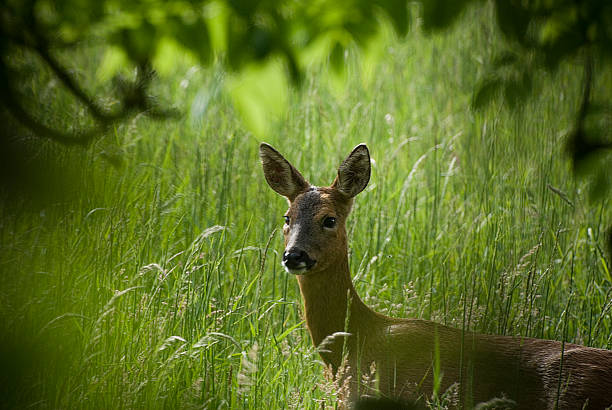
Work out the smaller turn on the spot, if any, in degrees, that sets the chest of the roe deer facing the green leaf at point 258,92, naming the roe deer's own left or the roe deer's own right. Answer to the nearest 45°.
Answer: approximately 90° to the roe deer's own left

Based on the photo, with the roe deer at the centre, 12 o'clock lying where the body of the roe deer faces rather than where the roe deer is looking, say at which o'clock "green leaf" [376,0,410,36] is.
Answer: The green leaf is roughly at 9 o'clock from the roe deer.

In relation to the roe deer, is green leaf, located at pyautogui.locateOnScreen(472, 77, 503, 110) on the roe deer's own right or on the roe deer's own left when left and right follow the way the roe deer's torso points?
on the roe deer's own left

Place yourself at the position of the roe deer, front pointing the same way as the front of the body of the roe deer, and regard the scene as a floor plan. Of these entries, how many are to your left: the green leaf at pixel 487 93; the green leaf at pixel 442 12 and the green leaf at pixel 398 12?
3

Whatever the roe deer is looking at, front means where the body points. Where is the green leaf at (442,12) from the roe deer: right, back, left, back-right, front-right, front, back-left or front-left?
left

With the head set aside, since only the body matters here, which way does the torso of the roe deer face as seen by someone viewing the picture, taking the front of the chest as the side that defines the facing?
to the viewer's left
